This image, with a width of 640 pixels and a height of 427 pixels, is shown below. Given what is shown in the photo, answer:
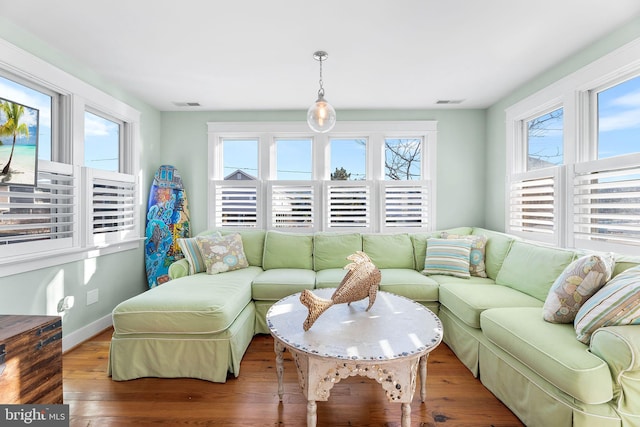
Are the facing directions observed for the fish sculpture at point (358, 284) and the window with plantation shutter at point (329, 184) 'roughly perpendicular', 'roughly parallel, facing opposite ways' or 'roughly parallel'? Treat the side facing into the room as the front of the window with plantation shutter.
roughly perpendicular

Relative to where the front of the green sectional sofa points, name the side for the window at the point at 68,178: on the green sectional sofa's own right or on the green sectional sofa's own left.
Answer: on the green sectional sofa's own right

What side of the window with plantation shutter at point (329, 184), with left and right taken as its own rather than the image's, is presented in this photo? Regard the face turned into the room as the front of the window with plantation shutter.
front

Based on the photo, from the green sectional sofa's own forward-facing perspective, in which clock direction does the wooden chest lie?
The wooden chest is roughly at 2 o'clock from the green sectional sofa.

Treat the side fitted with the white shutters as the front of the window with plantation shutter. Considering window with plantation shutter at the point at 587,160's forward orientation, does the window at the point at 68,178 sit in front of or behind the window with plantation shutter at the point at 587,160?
in front

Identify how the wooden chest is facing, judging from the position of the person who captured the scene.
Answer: facing the viewer and to the right of the viewer

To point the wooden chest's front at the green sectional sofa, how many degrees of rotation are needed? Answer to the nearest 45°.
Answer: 0° — it already faces it

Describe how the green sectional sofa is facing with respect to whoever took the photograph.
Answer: facing the viewer

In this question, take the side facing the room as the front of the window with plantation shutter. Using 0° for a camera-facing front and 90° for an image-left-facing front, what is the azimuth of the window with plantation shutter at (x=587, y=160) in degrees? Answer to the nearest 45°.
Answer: approximately 45°

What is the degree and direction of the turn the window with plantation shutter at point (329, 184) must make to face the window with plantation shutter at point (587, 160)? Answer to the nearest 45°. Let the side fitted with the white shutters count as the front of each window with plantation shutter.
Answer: approximately 45° to its left

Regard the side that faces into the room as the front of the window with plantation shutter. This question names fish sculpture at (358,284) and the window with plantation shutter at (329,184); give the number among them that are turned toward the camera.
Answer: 1

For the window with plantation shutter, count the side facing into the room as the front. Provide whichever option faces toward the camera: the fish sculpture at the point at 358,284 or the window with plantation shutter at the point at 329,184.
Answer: the window with plantation shutter

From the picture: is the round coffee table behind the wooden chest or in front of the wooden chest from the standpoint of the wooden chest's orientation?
in front
